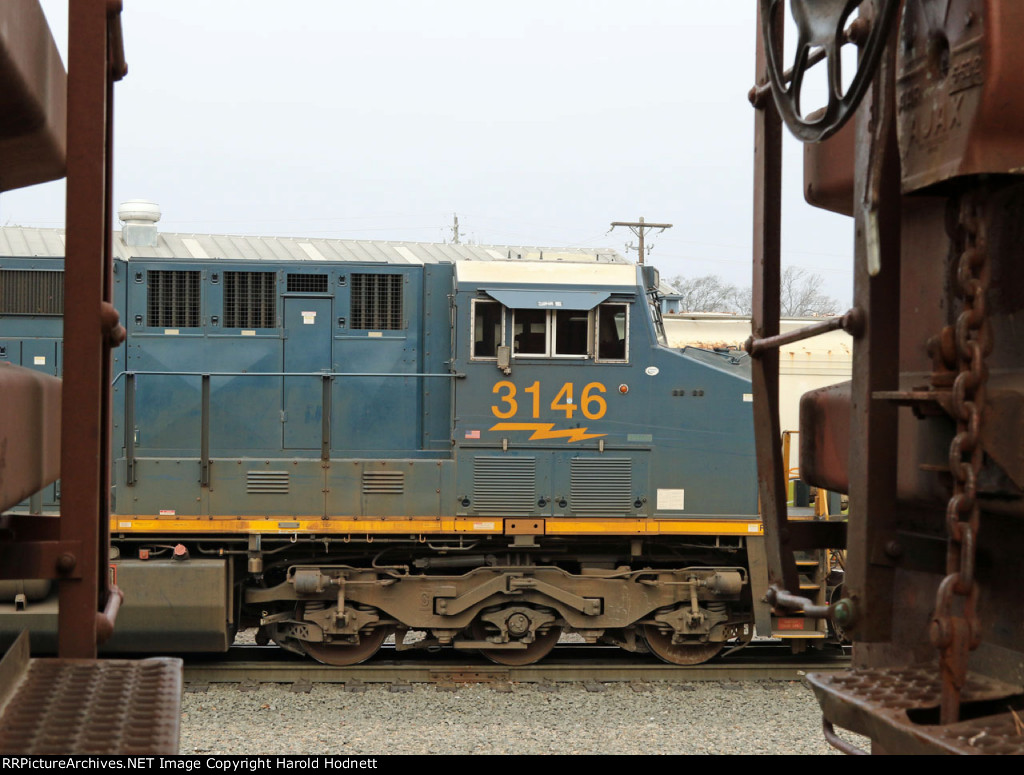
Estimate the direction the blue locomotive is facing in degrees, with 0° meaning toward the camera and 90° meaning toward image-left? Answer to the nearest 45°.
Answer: approximately 270°
